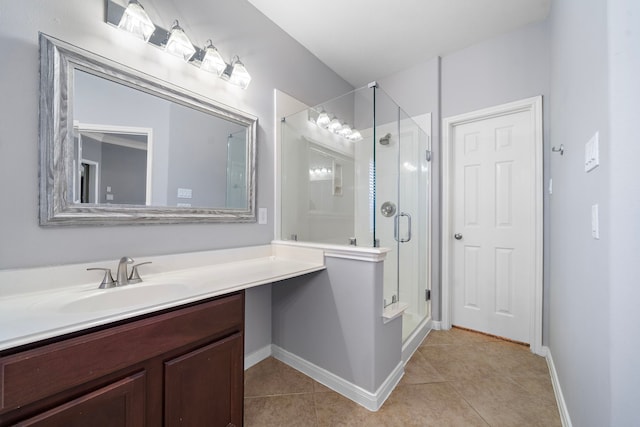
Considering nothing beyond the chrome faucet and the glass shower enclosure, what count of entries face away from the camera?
0

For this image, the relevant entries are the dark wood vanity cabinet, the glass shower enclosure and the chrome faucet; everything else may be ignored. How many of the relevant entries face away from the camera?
0

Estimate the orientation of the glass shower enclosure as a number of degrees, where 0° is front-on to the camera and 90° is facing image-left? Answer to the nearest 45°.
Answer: approximately 315°

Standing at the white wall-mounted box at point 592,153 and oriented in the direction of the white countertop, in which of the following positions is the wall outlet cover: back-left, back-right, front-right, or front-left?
front-right

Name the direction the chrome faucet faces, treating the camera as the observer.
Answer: facing the viewer and to the right of the viewer

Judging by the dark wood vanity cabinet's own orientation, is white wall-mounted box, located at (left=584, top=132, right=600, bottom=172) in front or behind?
in front

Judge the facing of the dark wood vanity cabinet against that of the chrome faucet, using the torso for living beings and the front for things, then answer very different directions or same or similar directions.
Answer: same or similar directions

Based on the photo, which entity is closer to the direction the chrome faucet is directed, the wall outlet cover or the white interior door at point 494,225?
the white interior door

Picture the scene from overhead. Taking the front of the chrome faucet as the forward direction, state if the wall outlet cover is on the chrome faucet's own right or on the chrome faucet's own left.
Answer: on the chrome faucet's own left

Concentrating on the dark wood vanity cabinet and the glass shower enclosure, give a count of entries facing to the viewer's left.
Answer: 0

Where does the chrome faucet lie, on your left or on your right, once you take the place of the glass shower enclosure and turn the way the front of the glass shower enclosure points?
on your right

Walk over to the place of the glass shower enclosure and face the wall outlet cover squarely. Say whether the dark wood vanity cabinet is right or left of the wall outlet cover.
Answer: left

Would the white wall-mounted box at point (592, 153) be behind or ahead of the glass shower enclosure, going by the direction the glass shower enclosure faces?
ahead
